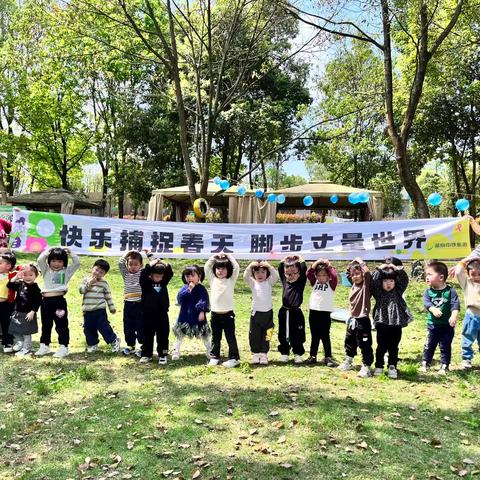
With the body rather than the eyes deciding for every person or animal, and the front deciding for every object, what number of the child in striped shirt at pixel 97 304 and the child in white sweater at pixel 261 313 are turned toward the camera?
2

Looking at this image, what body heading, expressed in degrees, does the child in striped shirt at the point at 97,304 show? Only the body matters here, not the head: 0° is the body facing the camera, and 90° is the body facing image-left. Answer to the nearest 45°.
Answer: approximately 0°

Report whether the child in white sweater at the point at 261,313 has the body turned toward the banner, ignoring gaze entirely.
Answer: no

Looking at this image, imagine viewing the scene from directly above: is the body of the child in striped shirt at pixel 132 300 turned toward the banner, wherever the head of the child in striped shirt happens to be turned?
no

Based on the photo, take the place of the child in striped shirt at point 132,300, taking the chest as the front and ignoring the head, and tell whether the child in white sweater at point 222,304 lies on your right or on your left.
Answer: on your left

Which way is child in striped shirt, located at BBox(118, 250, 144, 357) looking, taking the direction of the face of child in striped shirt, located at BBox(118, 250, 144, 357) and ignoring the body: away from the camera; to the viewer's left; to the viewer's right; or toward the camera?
toward the camera

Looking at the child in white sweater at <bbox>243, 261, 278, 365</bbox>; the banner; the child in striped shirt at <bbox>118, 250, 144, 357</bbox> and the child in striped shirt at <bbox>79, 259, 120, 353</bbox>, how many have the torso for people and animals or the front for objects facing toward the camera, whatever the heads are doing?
4

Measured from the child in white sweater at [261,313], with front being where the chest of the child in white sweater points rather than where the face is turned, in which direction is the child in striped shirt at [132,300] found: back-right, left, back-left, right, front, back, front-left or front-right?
right

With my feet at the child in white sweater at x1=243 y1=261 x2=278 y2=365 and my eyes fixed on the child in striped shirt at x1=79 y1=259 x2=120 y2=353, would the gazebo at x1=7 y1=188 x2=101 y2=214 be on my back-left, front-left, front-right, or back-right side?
front-right

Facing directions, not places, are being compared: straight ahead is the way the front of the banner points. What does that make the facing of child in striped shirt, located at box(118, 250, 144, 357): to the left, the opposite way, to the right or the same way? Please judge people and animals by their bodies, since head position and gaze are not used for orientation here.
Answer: the same way

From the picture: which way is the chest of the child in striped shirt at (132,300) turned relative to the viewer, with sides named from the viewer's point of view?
facing the viewer

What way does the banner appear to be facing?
toward the camera

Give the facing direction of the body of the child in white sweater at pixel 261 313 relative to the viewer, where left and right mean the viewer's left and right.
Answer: facing the viewer

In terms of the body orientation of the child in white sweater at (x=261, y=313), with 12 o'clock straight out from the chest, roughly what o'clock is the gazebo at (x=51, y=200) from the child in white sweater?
The gazebo is roughly at 5 o'clock from the child in white sweater.
